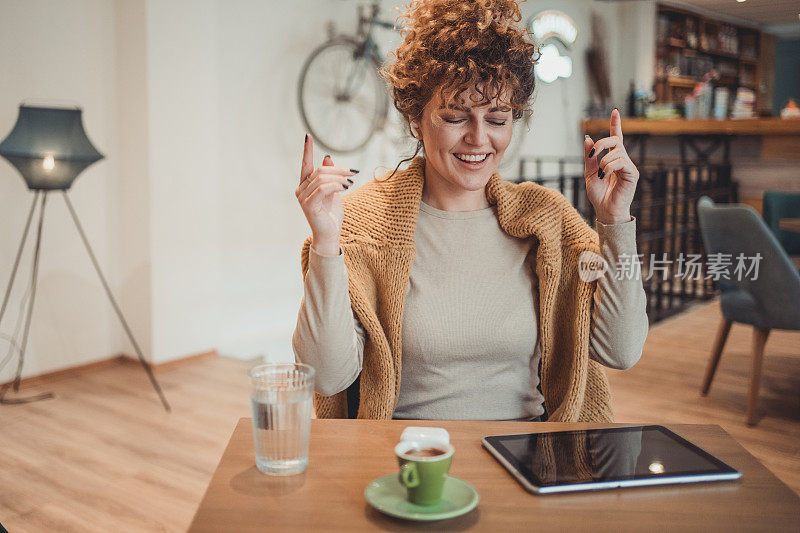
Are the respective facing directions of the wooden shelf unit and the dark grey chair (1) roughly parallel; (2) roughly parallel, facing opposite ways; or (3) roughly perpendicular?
roughly perpendicular

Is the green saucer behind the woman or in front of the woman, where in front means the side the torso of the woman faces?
in front

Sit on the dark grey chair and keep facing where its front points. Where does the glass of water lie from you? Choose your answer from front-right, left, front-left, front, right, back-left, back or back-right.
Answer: back-right

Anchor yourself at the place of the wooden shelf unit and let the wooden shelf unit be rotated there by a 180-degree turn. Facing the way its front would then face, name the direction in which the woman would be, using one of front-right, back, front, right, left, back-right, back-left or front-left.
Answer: back-left

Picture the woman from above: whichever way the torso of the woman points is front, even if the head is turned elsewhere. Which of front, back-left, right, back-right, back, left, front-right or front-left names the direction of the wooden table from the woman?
front

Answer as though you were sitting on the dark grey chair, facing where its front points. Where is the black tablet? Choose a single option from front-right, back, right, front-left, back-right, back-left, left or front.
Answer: back-right

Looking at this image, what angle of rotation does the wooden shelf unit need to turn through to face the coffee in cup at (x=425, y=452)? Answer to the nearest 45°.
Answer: approximately 45° to its right

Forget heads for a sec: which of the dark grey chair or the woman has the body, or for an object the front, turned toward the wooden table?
the woman

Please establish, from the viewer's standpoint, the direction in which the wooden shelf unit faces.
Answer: facing the viewer and to the right of the viewer

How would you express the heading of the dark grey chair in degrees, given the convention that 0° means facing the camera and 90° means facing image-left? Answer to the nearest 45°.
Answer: approximately 225°

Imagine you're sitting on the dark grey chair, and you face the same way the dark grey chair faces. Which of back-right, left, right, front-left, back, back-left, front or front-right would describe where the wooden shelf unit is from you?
front-left

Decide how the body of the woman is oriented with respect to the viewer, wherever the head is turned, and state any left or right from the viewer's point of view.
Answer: facing the viewer

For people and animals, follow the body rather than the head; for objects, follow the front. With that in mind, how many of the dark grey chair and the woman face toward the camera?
1

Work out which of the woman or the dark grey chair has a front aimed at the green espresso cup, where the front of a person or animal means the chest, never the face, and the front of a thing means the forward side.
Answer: the woman
